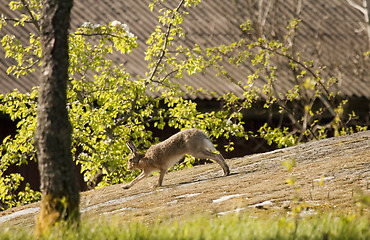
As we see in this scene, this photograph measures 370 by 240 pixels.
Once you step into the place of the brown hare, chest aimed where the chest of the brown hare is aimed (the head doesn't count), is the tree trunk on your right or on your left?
on your left

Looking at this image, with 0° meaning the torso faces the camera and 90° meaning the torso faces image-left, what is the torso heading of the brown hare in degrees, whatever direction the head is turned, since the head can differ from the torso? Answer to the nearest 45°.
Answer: approximately 90°
